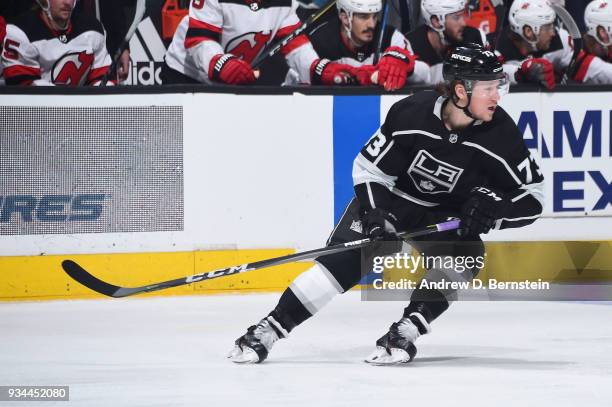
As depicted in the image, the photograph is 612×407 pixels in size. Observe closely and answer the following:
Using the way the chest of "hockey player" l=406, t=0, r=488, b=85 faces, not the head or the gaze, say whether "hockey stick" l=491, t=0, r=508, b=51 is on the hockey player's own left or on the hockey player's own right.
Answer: on the hockey player's own left

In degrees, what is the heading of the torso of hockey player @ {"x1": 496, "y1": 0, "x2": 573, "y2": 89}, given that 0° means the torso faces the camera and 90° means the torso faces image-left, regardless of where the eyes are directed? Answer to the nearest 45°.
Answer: approximately 315°

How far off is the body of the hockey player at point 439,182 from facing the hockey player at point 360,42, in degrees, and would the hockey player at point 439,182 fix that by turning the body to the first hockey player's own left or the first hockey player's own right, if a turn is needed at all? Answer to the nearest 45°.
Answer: approximately 180°

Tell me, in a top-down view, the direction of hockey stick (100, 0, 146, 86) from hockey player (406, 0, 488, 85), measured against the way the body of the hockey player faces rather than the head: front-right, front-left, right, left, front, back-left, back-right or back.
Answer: back-right

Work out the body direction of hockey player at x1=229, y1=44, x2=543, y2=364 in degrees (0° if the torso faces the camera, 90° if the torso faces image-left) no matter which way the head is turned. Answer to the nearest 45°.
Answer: approximately 0°

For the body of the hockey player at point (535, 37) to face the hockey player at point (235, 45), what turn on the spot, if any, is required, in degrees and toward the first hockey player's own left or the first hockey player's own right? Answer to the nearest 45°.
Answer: approximately 90° to the first hockey player's own right

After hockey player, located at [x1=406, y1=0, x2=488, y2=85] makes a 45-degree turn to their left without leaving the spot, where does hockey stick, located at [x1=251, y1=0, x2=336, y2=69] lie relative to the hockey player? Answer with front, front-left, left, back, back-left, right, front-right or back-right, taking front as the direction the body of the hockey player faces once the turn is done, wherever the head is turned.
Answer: back

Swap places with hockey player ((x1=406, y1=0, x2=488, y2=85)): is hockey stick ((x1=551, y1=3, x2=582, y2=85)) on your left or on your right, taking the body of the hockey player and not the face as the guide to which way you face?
on your left

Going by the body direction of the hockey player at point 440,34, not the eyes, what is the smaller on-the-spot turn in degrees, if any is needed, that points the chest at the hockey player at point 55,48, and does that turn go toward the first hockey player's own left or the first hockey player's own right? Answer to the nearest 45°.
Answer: approximately 135° to the first hockey player's own right

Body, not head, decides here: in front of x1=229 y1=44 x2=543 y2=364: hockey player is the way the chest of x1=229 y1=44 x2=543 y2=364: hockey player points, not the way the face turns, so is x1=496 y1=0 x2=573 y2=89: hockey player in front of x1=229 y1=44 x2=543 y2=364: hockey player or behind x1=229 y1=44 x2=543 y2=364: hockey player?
behind

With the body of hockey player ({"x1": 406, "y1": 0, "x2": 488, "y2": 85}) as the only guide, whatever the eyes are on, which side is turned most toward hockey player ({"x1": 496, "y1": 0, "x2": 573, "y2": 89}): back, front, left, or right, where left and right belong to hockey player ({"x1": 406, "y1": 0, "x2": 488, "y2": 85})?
left
